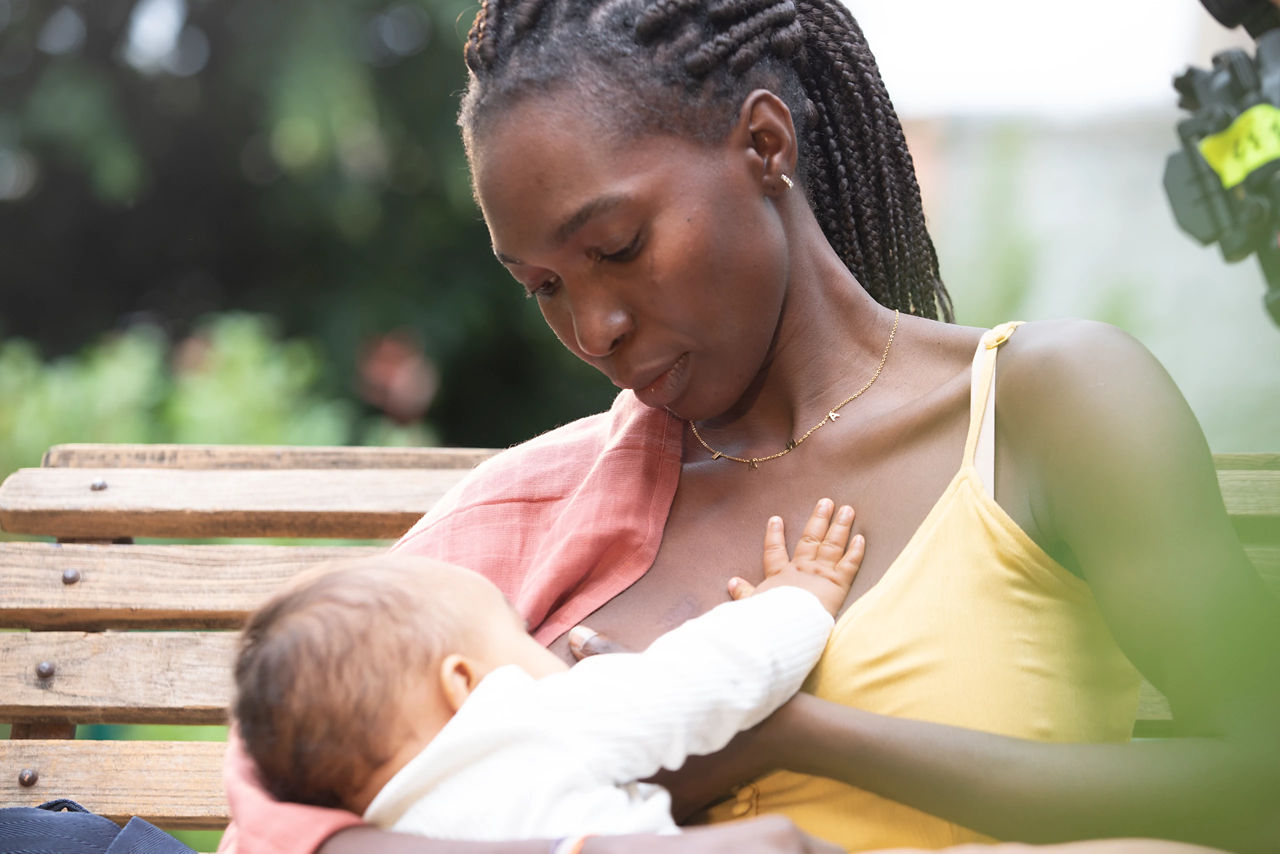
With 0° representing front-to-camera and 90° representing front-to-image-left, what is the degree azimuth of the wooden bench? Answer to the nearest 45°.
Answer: approximately 0°
